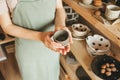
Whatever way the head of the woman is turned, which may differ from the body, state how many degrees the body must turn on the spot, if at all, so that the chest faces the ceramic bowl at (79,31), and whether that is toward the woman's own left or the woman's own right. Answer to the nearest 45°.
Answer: approximately 90° to the woman's own left

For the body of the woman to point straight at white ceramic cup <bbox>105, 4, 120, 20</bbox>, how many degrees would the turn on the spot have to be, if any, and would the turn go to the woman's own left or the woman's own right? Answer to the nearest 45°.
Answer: approximately 45° to the woman's own left

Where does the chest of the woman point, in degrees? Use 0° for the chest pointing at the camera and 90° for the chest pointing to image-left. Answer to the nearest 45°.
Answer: approximately 315°

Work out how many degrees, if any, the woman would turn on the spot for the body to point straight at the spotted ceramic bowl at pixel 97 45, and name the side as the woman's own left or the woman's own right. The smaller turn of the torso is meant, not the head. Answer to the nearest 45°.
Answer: approximately 45° to the woman's own left
